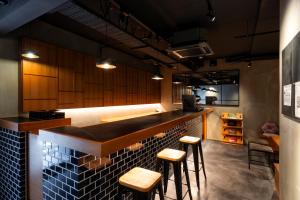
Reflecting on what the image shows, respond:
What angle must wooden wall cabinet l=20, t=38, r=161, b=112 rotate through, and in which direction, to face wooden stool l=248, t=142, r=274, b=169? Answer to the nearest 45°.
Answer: approximately 45° to its left

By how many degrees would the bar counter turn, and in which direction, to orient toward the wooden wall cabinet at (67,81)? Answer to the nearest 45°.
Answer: approximately 135° to its left

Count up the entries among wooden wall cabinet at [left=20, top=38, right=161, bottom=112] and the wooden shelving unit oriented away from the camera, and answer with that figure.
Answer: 0

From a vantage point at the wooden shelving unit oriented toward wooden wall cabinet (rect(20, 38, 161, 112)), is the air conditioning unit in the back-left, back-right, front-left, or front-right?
front-left

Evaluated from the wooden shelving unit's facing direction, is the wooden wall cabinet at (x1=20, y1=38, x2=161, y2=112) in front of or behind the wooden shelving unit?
in front

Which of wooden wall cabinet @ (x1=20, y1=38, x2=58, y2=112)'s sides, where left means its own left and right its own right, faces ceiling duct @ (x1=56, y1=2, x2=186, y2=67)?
front

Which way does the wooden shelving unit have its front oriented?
toward the camera

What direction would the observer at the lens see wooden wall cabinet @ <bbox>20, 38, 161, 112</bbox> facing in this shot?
facing the viewer and to the right of the viewer

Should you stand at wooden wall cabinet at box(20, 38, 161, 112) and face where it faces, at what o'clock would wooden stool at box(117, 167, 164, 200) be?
The wooden stool is roughly at 1 o'clock from the wooden wall cabinet.

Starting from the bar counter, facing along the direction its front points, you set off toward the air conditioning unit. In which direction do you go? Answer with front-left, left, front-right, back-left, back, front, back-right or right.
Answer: left

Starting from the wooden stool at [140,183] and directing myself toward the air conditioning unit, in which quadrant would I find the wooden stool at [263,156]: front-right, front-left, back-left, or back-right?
front-right

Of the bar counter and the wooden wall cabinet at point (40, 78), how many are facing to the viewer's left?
0

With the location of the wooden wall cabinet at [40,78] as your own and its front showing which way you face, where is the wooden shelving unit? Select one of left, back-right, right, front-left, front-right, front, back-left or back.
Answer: front-left
